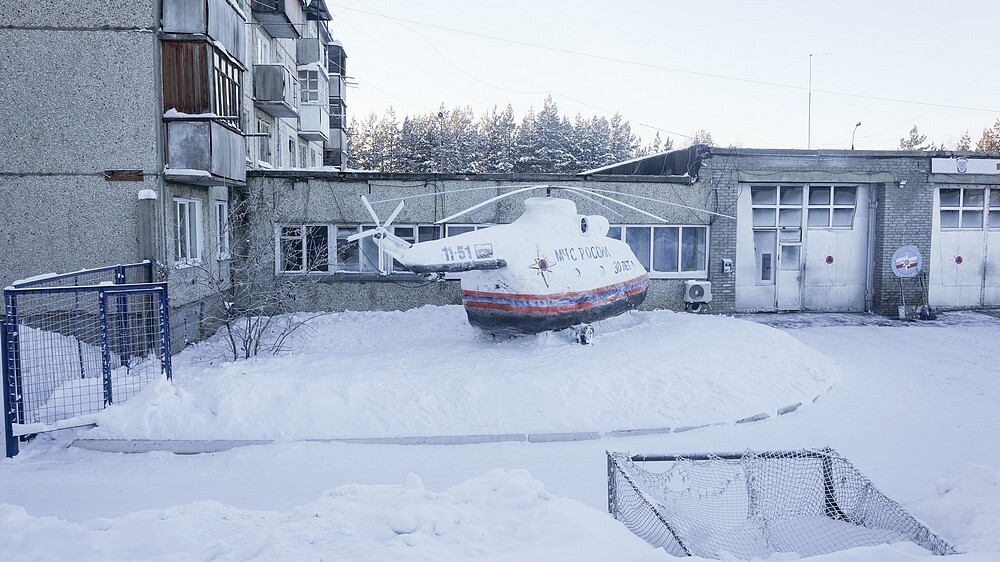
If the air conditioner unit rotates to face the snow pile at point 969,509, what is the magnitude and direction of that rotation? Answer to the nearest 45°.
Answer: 0° — it already faces it

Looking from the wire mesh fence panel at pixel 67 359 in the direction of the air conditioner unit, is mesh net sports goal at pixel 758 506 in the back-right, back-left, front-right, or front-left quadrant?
front-right

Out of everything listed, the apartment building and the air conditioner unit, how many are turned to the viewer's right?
1

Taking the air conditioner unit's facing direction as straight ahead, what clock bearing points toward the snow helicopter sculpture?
The snow helicopter sculpture is roughly at 1 o'clock from the air conditioner unit.

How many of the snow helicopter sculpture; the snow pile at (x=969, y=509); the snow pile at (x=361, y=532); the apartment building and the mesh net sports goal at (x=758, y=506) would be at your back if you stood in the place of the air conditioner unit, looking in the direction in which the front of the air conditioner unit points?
0

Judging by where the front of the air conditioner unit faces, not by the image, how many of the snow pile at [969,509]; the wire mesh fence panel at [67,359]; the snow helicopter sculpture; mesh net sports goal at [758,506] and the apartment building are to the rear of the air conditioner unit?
0

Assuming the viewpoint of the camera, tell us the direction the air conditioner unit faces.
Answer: facing the viewer

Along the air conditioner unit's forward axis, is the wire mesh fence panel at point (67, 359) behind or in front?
in front

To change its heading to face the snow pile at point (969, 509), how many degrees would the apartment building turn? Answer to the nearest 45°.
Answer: approximately 45° to its right

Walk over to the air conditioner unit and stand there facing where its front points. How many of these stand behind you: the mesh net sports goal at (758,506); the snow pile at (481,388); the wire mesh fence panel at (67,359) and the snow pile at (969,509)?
0

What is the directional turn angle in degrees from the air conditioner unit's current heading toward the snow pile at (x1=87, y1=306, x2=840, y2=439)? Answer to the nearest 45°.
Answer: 0° — it already faces it

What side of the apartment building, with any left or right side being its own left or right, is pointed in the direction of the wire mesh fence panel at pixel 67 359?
right

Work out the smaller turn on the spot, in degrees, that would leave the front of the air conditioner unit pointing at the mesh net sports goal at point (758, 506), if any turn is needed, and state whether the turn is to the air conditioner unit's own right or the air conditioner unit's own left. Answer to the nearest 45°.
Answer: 0° — it already faces it

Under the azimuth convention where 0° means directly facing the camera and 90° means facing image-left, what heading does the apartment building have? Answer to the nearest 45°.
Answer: approximately 270°

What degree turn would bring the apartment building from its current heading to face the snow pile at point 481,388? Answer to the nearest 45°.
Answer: approximately 45° to its right

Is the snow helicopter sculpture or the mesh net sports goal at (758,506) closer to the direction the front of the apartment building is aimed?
the snow helicopter sculpture

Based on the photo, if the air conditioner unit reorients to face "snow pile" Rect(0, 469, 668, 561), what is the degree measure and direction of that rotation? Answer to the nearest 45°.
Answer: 0° — it already faces it
